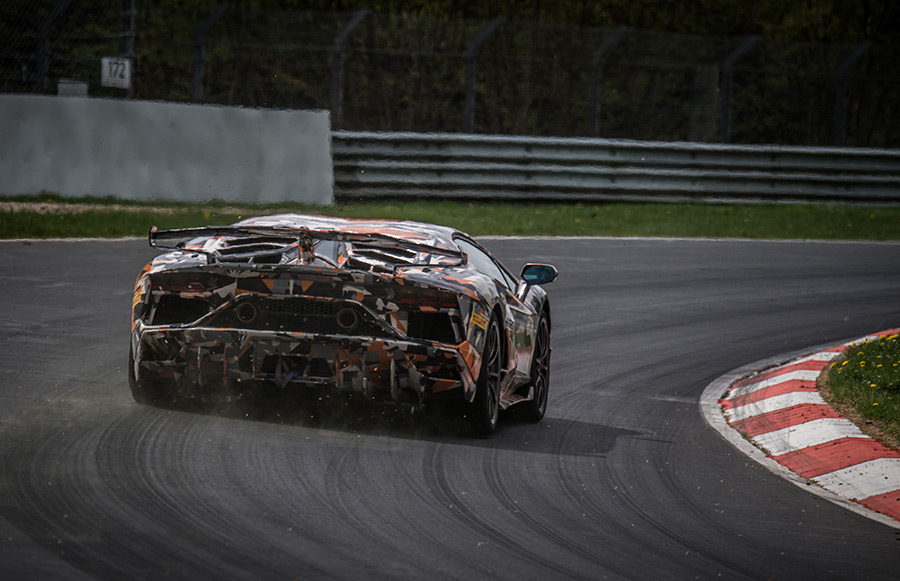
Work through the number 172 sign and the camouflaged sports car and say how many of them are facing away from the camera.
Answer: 1

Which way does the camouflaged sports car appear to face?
away from the camera

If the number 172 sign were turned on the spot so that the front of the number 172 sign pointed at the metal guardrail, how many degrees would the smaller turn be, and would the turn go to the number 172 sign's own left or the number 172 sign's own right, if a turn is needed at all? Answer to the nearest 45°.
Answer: approximately 90° to the number 172 sign's own left

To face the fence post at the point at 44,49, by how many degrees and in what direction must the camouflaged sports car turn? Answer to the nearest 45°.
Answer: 0° — it already faces it

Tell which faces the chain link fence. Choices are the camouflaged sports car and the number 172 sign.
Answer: the camouflaged sports car

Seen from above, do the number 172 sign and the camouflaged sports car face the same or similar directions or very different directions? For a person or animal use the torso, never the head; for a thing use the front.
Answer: very different directions

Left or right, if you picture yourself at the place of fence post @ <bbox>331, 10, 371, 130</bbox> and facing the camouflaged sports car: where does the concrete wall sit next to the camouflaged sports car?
right

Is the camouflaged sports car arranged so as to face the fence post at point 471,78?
yes

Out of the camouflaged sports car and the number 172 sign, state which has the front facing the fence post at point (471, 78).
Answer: the camouflaged sports car

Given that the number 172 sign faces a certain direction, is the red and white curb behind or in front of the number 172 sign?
in front

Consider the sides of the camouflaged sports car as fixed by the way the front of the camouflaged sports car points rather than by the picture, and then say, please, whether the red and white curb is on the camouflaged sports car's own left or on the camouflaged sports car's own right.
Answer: on the camouflaged sports car's own right

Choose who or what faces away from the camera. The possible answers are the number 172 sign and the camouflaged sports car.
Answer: the camouflaged sports car

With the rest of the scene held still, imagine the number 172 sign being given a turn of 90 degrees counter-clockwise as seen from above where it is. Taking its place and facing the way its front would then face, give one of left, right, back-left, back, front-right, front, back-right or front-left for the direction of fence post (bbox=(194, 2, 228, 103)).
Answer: front-left

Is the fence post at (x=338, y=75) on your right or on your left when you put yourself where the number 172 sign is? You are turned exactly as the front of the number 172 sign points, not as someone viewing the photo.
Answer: on your left

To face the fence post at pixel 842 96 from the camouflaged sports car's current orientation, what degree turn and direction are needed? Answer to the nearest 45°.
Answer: approximately 45° to its right
